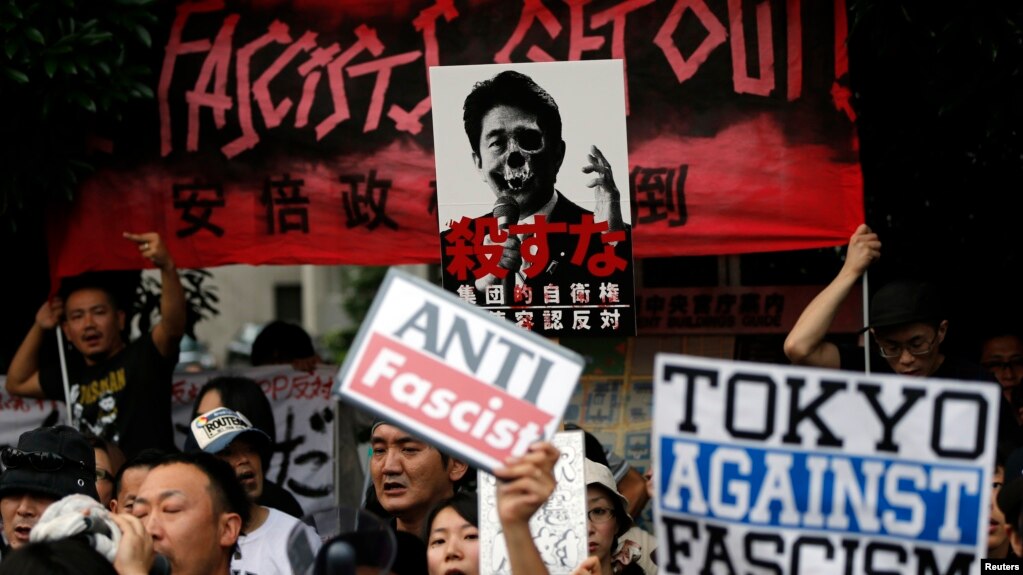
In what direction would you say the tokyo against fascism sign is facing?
toward the camera

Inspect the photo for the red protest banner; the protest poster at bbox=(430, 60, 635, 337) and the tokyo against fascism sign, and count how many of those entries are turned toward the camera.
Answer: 3

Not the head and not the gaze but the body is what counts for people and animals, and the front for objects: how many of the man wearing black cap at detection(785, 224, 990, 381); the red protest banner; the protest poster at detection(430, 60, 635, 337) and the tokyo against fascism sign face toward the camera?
4

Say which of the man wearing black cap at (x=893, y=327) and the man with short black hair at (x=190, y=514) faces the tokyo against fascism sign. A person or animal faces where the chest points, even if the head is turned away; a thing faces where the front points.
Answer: the man wearing black cap

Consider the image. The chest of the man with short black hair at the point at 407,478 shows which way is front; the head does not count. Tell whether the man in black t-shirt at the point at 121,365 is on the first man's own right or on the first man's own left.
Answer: on the first man's own right

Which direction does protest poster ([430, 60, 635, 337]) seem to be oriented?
toward the camera

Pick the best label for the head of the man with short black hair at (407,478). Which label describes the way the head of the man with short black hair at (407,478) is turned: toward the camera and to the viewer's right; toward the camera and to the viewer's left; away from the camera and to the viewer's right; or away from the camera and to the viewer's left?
toward the camera and to the viewer's left

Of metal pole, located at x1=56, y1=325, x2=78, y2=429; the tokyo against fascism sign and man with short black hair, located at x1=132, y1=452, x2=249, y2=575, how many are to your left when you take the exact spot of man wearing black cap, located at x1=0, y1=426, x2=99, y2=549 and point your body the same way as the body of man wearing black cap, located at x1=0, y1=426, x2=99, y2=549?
2

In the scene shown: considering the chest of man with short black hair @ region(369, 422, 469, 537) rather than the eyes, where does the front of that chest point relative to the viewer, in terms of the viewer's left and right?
facing the viewer and to the left of the viewer

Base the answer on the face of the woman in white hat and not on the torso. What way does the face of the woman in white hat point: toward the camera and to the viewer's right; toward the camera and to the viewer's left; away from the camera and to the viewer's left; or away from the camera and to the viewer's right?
toward the camera and to the viewer's left

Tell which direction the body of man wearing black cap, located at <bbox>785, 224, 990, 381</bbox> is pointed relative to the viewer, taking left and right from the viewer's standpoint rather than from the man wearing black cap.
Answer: facing the viewer

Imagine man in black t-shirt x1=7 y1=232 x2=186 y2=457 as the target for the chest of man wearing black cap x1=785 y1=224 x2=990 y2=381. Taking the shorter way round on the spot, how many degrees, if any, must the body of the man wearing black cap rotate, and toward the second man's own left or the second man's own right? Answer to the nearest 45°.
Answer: approximately 90° to the second man's own right
